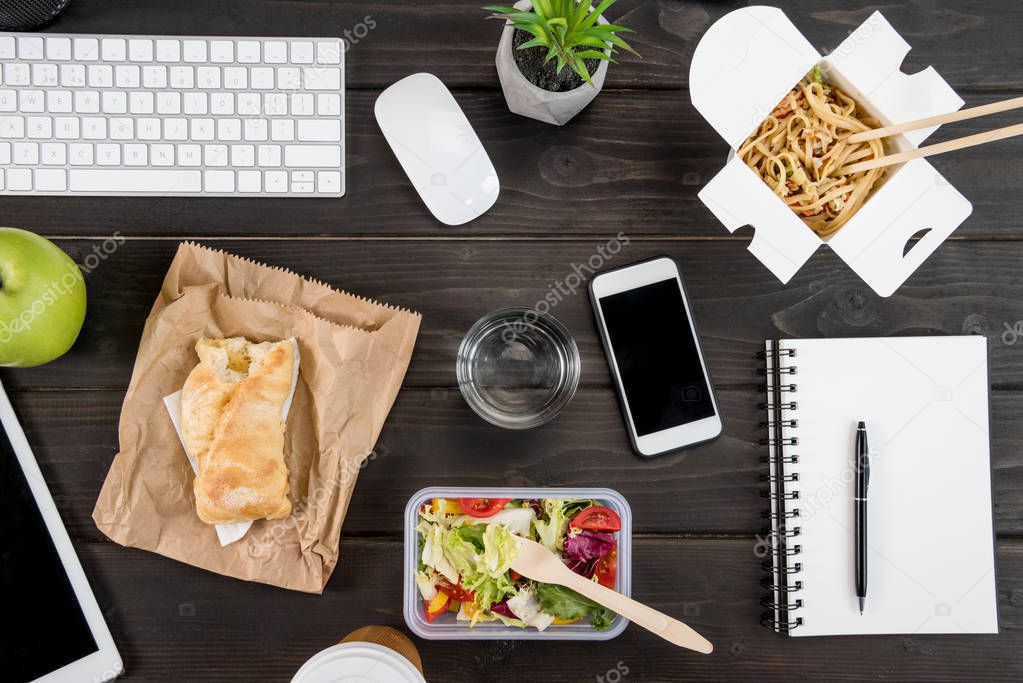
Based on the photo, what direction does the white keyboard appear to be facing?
toward the camera

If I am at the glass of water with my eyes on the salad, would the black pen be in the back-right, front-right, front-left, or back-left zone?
front-left

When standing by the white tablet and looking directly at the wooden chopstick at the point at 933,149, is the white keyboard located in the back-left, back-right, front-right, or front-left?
front-left
